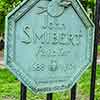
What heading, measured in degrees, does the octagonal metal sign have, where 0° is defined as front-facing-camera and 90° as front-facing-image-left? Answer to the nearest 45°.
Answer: approximately 0°
